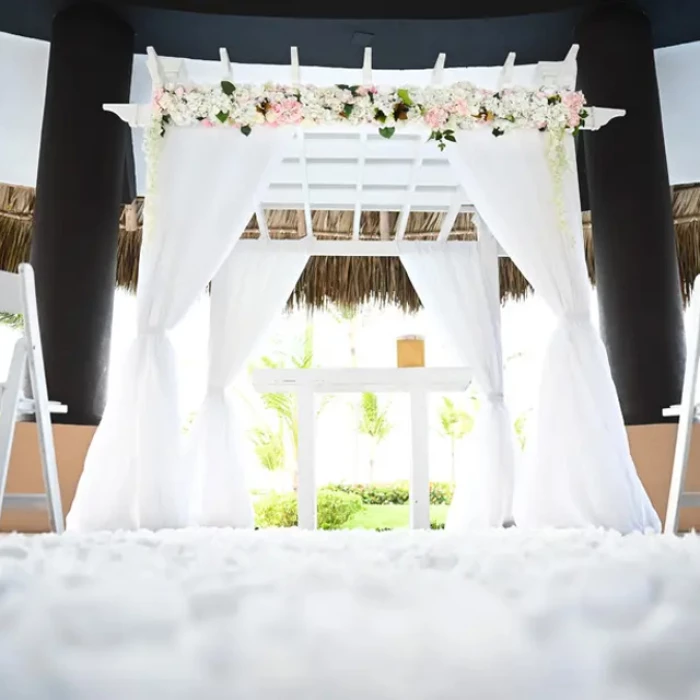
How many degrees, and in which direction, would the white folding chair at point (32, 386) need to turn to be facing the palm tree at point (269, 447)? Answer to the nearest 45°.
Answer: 0° — it already faces it

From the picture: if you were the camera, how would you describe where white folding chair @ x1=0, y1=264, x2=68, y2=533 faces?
facing away from the viewer and to the right of the viewer

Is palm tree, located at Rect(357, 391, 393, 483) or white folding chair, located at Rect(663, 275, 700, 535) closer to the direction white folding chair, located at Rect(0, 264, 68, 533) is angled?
the palm tree

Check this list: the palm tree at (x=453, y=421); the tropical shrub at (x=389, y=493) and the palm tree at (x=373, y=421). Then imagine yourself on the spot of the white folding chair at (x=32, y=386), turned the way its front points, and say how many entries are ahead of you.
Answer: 3

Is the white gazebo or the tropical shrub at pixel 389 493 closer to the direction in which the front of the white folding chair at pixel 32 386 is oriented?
the tropical shrub

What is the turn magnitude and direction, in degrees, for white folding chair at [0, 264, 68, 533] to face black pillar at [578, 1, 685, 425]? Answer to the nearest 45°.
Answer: approximately 45° to its right
